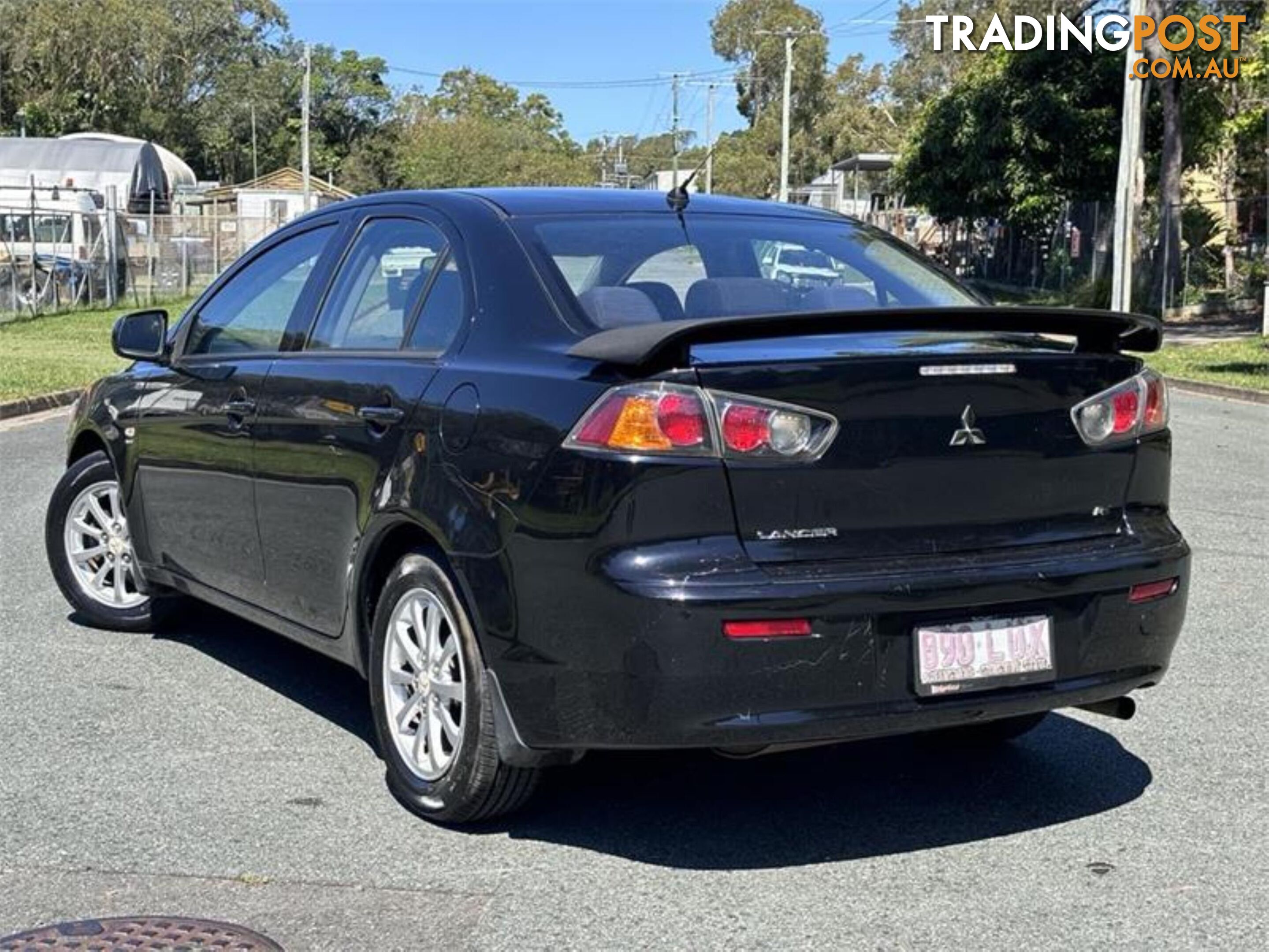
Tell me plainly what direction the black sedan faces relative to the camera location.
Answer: facing away from the viewer and to the left of the viewer

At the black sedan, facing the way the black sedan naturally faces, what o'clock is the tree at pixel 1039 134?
The tree is roughly at 2 o'clock from the black sedan.

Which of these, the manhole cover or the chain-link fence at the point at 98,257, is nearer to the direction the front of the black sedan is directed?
the chain-link fence

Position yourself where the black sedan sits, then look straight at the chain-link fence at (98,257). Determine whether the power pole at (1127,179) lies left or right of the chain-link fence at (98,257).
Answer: right

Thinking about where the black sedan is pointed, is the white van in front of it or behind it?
in front

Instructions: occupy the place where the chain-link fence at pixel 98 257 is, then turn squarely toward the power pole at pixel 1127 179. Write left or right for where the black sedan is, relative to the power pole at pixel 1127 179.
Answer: right

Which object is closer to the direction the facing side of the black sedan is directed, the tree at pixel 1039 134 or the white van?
the white van

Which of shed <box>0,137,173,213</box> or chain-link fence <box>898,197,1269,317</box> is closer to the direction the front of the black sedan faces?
the shed

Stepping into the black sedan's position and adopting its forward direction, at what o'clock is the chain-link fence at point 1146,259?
The chain-link fence is roughly at 2 o'clock from the black sedan.

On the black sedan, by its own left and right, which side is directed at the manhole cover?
left

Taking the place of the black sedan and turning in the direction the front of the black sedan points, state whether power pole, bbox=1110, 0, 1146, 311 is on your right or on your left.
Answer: on your right

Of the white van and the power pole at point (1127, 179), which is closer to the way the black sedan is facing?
the white van

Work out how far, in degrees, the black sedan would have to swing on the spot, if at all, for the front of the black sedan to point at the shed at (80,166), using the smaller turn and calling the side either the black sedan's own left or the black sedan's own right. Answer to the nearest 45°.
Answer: approximately 45° to the black sedan's own right
